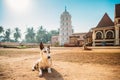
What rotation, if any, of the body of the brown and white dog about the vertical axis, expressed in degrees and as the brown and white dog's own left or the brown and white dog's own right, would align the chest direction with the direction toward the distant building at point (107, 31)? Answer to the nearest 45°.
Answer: approximately 90° to the brown and white dog's own left

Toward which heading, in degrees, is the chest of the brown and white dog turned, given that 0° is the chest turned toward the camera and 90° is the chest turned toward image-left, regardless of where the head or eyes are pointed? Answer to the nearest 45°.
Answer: approximately 315°
